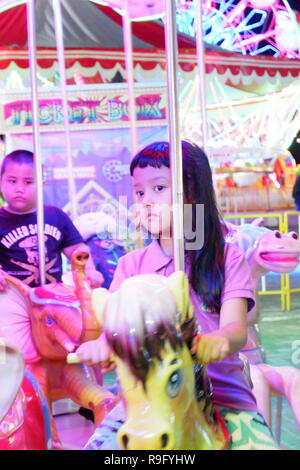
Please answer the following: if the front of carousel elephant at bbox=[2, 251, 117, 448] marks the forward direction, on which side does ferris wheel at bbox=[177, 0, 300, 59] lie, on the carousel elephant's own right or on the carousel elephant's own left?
on the carousel elephant's own left

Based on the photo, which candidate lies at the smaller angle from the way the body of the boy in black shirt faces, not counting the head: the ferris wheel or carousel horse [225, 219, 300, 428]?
the carousel horse

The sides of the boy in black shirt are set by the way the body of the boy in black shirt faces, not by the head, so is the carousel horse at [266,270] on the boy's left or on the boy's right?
on the boy's left

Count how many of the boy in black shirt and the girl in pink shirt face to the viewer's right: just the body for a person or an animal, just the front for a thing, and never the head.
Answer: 0

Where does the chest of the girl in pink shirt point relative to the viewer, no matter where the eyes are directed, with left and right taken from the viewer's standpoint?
facing the viewer and to the left of the viewer

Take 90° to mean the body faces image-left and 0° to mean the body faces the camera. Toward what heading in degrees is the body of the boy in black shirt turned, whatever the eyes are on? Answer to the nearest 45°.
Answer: approximately 0°

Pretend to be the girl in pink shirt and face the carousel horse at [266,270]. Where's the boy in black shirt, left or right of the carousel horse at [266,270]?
left

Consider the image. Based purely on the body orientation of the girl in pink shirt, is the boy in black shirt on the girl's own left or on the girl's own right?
on the girl's own right

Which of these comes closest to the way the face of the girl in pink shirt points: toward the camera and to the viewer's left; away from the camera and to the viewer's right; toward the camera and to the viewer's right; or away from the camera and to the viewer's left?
toward the camera and to the viewer's left
